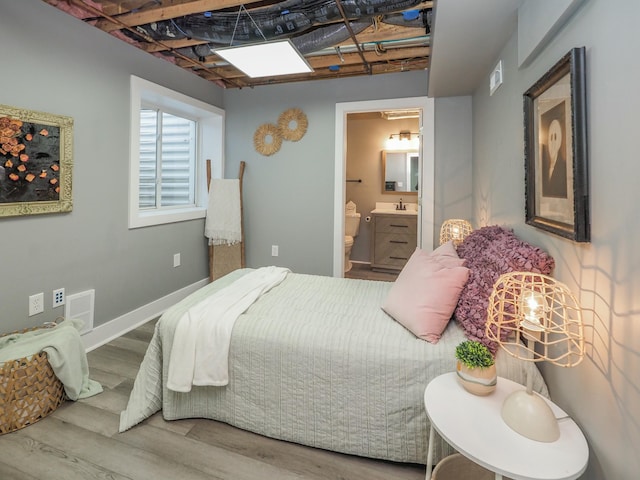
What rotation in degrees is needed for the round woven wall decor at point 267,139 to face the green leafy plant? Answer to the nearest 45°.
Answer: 0° — it already faces it

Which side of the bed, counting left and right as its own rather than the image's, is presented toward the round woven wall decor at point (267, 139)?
right

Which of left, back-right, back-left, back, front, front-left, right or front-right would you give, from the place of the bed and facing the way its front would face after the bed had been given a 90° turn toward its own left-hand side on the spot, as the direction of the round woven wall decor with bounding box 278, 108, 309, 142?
back

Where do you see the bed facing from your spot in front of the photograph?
facing to the left of the viewer

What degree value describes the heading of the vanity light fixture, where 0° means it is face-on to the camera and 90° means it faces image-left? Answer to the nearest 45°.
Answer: approximately 0°

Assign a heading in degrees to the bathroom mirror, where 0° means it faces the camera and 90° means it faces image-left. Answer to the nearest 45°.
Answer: approximately 0°

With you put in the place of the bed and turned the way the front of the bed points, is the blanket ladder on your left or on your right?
on your right

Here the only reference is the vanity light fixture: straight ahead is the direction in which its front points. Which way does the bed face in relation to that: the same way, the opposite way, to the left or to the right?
to the right

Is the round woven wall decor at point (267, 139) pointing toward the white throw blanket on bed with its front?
yes

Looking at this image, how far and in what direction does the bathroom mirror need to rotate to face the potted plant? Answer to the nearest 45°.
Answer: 0° — it already faces it
